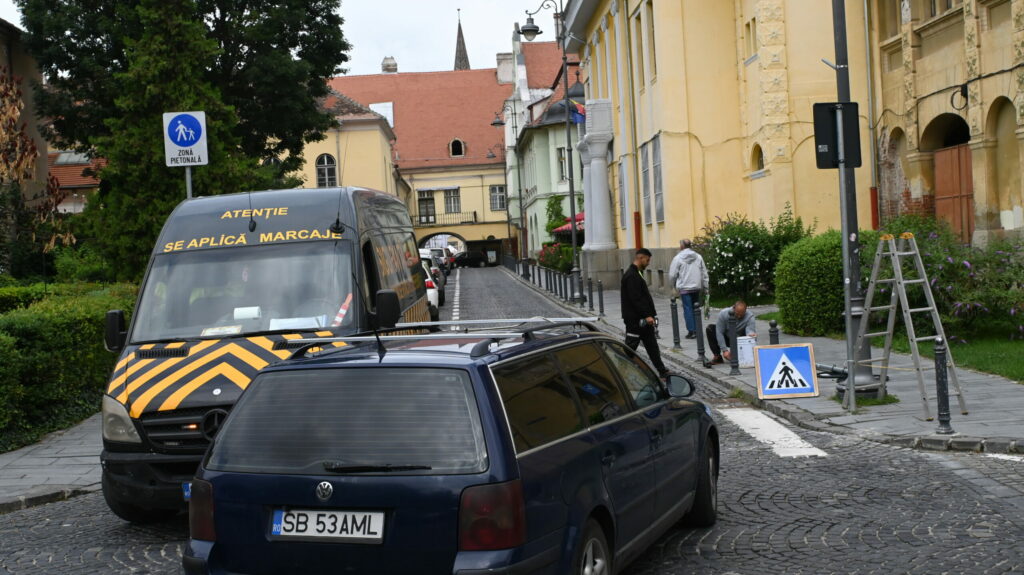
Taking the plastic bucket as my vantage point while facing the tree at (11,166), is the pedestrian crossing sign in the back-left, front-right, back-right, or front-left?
back-left

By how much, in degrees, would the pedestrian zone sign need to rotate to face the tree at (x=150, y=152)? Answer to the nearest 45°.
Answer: approximately 180°

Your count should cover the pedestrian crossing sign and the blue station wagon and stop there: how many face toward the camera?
1

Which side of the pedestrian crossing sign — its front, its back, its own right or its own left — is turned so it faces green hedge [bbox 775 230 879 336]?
back

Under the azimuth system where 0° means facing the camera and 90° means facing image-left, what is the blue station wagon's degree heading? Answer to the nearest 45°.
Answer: approximately 225°

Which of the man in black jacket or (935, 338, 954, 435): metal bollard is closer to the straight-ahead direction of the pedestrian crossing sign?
the metal bollard

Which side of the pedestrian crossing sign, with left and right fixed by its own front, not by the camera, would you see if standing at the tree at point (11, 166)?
right

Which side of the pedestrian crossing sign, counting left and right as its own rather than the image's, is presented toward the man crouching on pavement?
back

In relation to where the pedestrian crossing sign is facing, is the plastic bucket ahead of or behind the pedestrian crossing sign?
behind

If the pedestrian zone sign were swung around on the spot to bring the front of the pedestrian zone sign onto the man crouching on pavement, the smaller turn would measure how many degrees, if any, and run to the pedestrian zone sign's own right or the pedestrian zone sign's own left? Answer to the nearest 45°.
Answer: approximately 90° to the pedestrian zone sign's own left

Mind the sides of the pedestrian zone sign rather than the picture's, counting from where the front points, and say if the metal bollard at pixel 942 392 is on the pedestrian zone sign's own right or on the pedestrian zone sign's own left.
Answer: on the pedestrian zone sign's own left

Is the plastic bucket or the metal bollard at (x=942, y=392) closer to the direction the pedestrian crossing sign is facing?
the metal bollard
